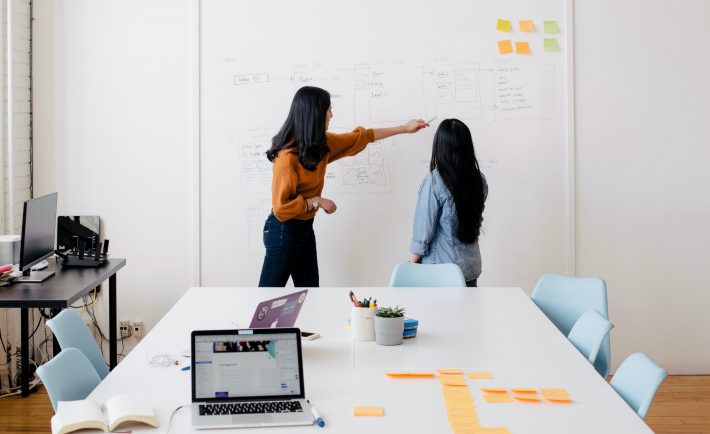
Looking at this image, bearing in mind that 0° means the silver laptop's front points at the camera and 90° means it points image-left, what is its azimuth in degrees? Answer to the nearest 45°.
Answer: approximately 0°

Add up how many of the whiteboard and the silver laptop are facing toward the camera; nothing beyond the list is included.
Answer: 2

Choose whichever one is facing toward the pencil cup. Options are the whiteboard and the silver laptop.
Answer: the whiteboard

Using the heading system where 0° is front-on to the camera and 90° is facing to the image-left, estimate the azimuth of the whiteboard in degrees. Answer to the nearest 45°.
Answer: approximately 0°

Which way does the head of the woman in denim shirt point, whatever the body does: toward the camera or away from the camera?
away from the camera

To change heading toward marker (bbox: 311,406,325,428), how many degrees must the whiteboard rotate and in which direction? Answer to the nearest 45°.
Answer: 0° — it already faces it

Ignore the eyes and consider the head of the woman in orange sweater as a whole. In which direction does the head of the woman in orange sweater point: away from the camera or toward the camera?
away from the camera

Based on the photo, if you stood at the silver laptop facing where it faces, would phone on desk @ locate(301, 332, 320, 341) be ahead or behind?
behind
